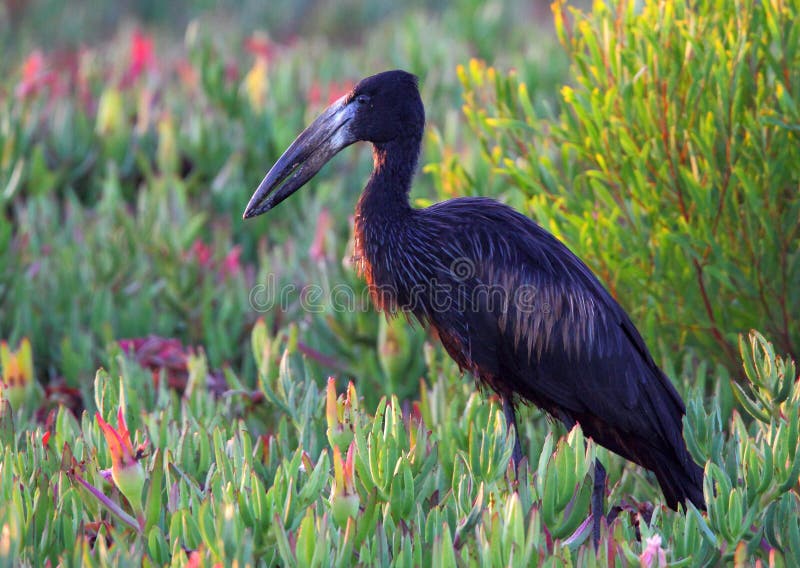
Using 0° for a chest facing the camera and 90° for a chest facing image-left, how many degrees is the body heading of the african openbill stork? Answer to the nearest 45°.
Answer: approximately 90°
